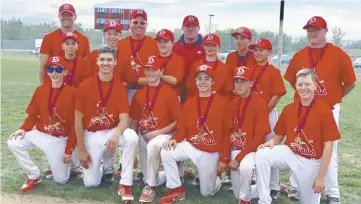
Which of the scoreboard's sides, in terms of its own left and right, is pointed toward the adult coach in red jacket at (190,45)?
front

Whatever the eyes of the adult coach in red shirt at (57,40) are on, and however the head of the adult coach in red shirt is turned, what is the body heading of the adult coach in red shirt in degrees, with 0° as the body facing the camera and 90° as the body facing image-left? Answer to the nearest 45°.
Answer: approximately 0°

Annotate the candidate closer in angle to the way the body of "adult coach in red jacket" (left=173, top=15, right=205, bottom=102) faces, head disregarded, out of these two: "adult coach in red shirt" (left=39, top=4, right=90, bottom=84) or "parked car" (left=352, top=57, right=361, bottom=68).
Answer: the adult coach in red shirt

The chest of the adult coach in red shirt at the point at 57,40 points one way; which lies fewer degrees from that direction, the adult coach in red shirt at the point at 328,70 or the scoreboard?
the adult coach in red shirt

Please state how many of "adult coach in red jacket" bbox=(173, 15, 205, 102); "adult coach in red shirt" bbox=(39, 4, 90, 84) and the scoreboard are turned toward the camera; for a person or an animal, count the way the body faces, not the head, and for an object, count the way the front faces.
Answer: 3

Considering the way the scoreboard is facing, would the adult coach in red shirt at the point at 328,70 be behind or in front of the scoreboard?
in front

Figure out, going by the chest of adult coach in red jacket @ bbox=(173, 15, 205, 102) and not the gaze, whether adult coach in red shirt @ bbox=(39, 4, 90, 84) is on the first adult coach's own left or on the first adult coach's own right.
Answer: on the first adult coach's own right

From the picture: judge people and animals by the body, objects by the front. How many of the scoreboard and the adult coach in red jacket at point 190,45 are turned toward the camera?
2

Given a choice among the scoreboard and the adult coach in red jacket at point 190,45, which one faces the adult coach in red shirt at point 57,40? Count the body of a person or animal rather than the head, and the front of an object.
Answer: the scoreboard
